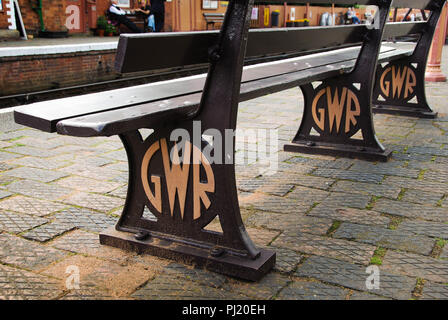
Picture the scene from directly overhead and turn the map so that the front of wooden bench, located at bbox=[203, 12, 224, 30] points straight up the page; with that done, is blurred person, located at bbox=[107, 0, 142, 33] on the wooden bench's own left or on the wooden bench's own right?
on the wooden bench's own right

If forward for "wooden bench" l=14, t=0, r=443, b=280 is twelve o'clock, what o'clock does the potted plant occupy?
The potted plant is roughly at 1 o'clock from the wooden bench.

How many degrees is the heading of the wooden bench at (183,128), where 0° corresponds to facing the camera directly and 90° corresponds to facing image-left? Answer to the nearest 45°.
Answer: approximately 135°

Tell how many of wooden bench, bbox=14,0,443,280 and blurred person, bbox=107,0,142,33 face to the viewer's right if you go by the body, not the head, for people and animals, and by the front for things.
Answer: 1

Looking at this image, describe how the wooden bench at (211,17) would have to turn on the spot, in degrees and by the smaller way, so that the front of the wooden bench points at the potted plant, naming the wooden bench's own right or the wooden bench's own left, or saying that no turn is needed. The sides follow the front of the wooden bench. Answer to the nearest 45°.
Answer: approximately 90° to the wooden bench's own right

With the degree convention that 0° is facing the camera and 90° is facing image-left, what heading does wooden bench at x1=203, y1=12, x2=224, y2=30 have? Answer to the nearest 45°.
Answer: approximately 315°
